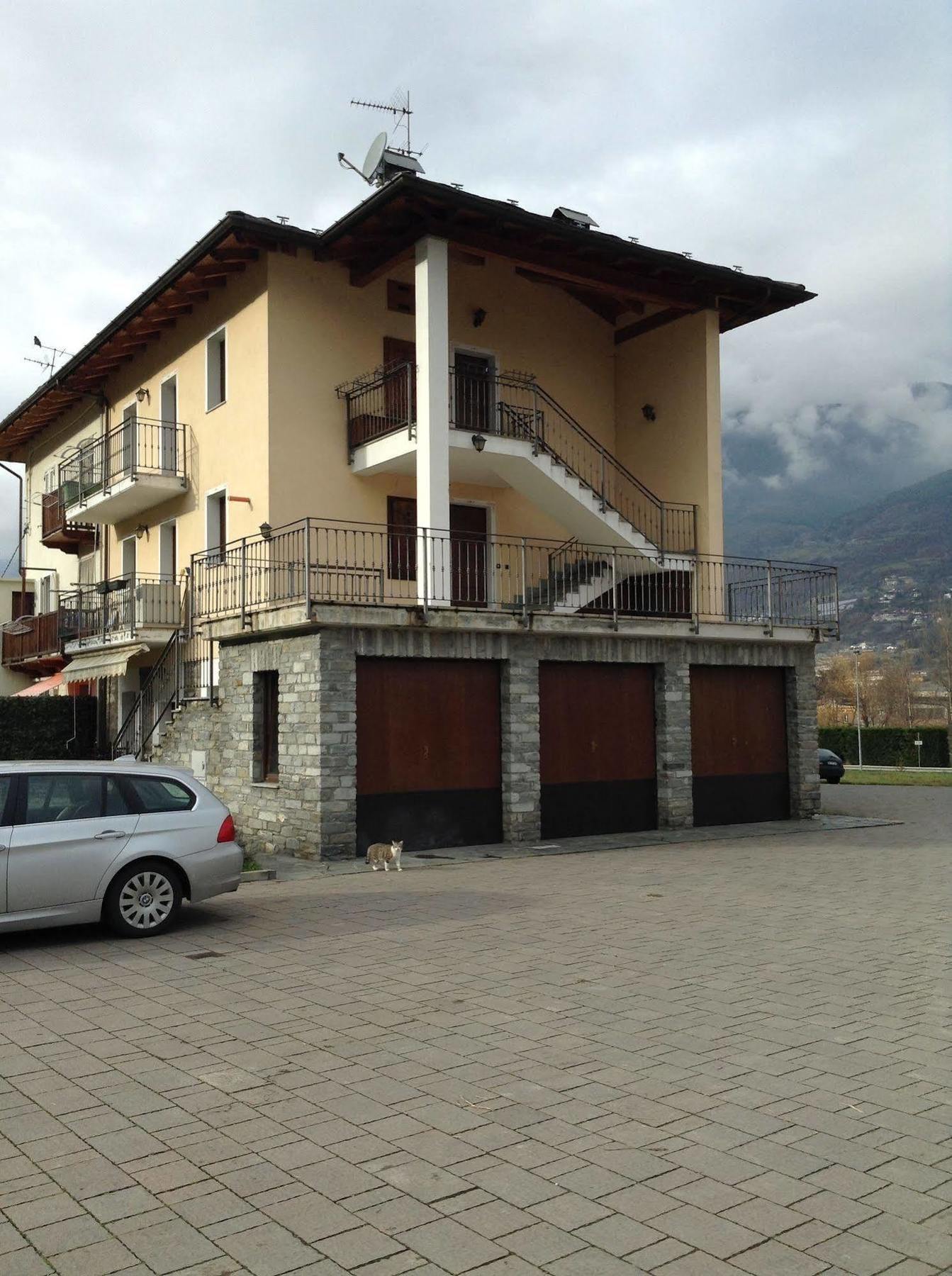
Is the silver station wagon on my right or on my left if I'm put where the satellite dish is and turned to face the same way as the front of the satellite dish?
on my left

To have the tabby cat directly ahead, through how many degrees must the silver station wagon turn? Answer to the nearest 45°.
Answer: approximately 135° to its right

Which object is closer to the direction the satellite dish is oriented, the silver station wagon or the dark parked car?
the silver station wagon

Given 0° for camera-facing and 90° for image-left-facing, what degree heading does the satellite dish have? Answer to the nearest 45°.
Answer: approximately 90°

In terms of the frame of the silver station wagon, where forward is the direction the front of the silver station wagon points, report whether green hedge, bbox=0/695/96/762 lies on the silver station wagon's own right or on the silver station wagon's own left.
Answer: on the silver station wagon's own right

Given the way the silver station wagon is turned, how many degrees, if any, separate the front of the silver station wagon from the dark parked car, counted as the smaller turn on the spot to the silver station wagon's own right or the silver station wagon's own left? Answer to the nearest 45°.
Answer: approximately 135° to the silver station wagon's own right

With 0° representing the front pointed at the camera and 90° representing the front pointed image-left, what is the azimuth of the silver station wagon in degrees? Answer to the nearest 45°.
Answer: approximately 90°

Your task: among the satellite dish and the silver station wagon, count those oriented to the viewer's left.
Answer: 2
